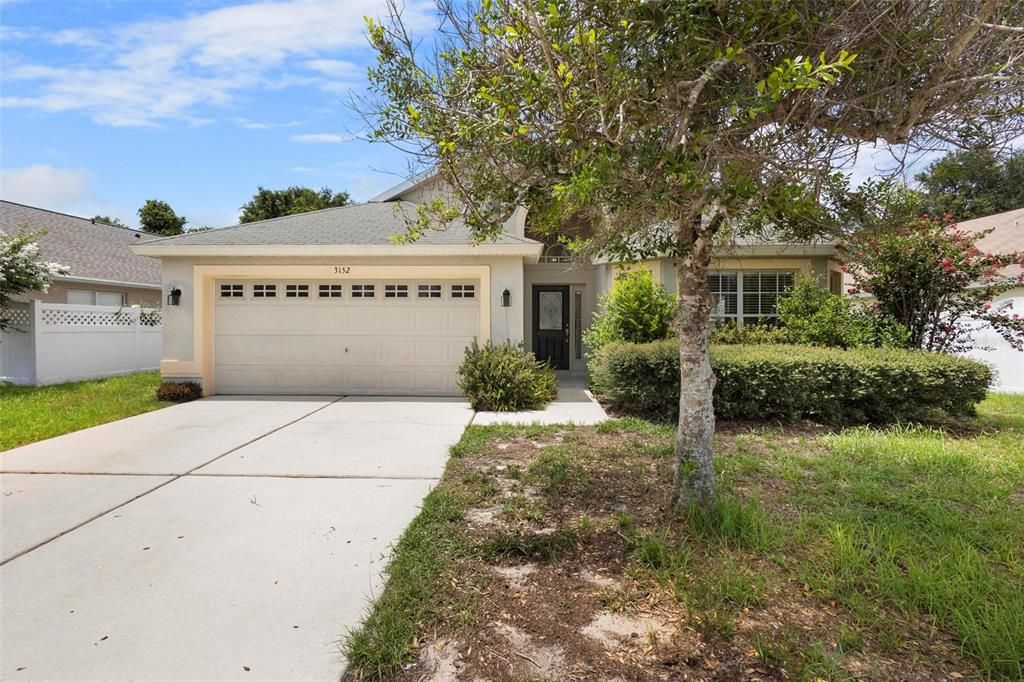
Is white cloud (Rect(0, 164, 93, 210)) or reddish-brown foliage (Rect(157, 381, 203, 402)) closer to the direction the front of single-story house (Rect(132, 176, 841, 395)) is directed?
the reddish-brown foliage

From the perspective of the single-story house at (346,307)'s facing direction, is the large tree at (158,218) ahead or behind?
behind

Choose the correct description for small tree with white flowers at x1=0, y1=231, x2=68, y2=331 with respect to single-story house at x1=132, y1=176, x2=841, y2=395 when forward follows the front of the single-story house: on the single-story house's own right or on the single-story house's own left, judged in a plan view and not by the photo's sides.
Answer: on the single-story house's own right

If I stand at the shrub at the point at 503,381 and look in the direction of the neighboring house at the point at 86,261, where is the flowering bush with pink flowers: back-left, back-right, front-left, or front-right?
back-right

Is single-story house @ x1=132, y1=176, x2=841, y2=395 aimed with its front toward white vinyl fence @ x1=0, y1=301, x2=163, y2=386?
no

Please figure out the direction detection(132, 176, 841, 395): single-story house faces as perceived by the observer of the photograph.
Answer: facing the viewer

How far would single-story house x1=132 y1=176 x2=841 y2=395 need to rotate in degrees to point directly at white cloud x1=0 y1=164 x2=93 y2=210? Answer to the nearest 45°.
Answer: approximately 135° to its right

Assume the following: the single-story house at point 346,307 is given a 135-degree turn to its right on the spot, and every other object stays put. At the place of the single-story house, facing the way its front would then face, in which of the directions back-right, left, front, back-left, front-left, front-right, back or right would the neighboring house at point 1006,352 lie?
back-right

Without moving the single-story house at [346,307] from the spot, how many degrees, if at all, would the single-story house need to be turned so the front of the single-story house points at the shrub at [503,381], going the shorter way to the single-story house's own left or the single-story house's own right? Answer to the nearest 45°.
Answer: approximately 45° to the single-story house's own left

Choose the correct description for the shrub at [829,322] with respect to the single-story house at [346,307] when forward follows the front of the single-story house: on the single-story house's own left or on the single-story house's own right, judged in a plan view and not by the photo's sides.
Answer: on the single-story house's own left

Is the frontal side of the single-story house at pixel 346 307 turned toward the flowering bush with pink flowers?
no
